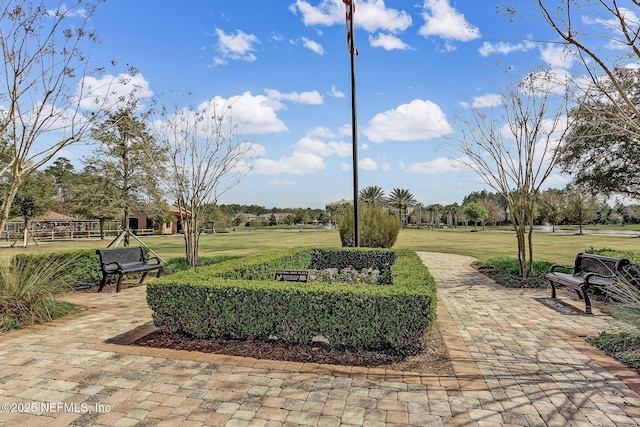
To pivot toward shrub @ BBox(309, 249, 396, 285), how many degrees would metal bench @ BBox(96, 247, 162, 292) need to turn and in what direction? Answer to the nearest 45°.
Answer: approximately 45° to its left

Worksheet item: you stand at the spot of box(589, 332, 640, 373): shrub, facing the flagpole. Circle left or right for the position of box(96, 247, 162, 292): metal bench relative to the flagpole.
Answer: left

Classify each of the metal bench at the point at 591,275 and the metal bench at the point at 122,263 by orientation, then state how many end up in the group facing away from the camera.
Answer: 0

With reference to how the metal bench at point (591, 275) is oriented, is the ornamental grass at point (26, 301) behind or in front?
in front

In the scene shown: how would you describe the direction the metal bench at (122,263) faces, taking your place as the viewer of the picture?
facing the viewer and to the right of the viewer

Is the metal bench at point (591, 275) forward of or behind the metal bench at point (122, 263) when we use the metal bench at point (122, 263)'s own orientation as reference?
forward

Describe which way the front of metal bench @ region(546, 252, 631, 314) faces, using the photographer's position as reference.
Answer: facing the viewer and to the left of the viewer

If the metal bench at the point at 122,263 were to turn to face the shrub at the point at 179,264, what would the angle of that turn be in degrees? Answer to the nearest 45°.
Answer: approximately 90° to its left

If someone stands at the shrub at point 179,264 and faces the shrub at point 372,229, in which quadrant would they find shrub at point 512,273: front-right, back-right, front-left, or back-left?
front-right

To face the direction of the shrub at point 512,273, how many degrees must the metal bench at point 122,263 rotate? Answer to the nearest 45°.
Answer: approximately 45° to its left
